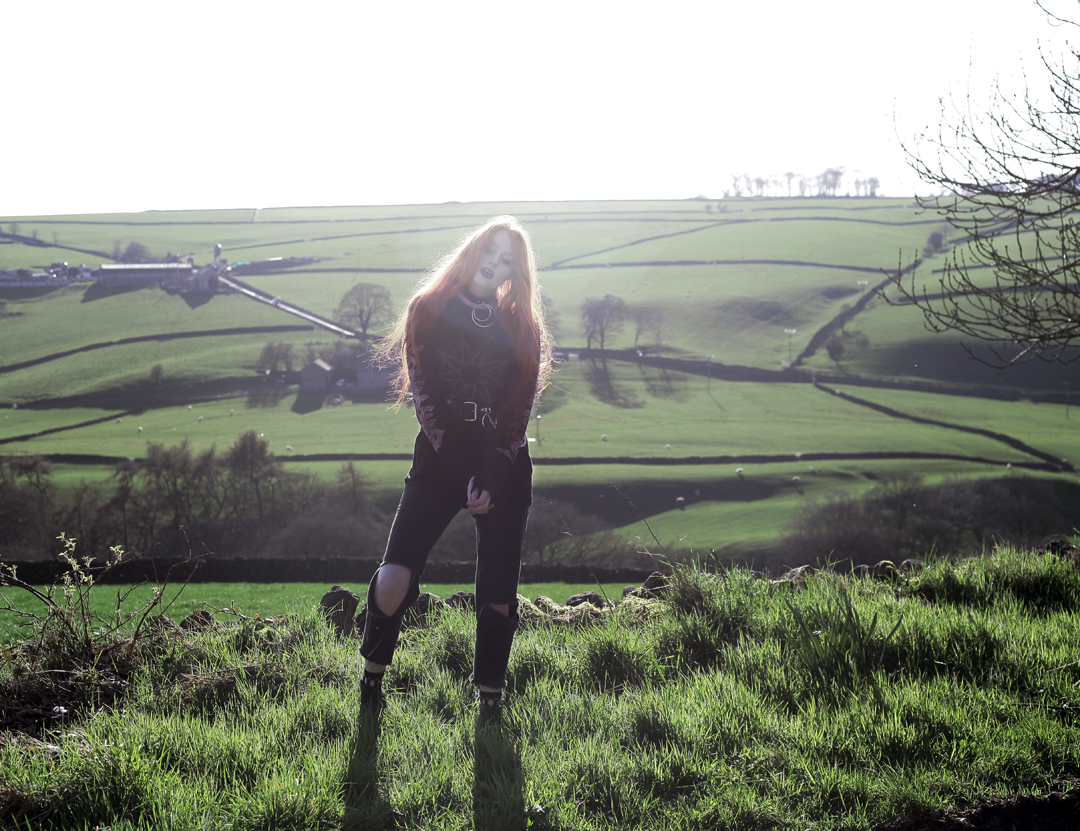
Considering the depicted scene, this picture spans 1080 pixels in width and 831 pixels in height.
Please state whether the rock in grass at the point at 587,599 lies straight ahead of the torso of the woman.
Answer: no

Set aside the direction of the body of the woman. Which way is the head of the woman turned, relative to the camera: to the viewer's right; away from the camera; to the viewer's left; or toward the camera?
toward the camera

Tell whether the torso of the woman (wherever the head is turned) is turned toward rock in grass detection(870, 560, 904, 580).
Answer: no

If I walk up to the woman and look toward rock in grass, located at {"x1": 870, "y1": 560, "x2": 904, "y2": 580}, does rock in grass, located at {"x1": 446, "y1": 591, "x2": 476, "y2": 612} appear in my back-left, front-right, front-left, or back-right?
front-left

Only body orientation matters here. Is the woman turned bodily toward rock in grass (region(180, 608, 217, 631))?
no

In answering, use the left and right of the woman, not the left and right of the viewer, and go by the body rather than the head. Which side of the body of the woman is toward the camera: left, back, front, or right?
front

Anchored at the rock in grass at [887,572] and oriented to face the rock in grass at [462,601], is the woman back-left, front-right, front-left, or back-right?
front-left

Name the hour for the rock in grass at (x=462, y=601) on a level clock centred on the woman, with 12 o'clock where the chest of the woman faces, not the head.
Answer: The rock in grass is roughly at 6 o'clock from the woman.
